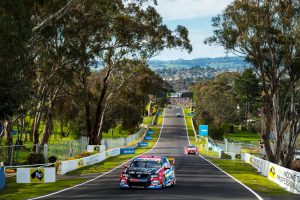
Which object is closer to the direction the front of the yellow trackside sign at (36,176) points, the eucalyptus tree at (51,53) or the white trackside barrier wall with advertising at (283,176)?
the white trackside barrier wall with advertising

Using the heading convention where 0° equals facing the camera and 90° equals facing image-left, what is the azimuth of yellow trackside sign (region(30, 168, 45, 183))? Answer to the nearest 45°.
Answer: approximately 0°

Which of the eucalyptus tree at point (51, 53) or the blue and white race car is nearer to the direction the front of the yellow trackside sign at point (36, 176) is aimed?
the blue and white race car

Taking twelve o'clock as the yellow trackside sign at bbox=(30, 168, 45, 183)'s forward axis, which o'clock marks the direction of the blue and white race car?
The blue and white race car is roughly at 11 o'clock from the yellow trackside sign.

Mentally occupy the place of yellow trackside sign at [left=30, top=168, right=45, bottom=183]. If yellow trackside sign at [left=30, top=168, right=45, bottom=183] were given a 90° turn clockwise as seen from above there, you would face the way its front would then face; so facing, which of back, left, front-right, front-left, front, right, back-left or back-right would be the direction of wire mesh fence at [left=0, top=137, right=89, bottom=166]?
right

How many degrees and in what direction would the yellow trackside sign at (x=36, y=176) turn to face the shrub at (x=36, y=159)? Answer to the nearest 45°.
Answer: approximately 180°

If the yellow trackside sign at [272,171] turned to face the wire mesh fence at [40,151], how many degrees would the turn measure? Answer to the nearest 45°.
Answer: approximately 45° to its right
